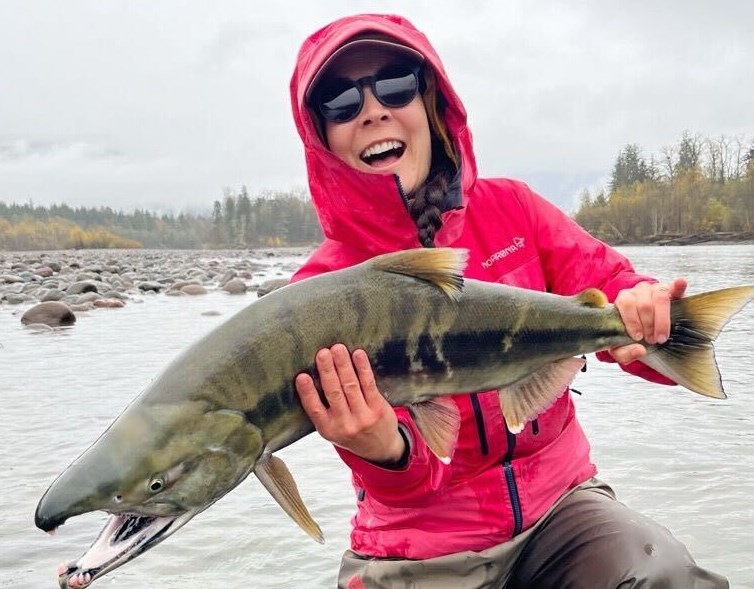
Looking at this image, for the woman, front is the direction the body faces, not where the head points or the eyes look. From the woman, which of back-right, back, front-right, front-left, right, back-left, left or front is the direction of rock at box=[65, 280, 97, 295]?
back-right

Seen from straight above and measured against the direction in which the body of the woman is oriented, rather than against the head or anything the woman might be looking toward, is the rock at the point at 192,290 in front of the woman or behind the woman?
behind

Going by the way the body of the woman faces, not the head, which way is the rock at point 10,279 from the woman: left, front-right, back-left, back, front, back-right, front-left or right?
back-right

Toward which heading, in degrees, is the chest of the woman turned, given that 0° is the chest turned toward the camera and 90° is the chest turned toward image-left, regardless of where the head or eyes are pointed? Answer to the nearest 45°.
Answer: approximately 0°

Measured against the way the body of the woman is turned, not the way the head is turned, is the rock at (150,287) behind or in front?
behind

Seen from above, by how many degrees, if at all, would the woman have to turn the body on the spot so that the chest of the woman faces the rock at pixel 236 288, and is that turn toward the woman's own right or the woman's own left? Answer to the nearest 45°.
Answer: approximately 135° to the woman's own right

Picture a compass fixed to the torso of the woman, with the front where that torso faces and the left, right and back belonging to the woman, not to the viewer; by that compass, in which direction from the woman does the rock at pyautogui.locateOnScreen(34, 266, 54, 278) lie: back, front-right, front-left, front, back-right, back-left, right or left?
back-right

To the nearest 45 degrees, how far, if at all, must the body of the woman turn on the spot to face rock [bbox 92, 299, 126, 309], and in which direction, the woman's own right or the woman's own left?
approximately 135° to the woman's own right
